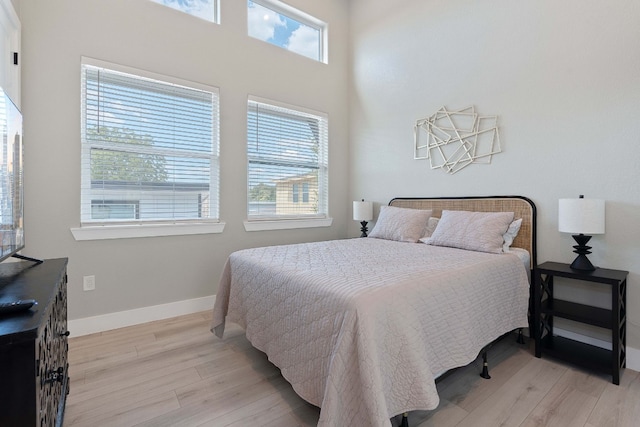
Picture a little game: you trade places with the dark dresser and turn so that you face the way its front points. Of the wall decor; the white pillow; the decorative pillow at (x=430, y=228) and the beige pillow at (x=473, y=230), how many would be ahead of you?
4

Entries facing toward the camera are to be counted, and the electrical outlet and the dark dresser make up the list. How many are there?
1

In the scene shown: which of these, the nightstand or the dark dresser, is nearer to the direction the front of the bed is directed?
the dark dresser

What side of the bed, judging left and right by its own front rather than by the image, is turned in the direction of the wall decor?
back

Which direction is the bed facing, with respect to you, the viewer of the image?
facing the viewer and to the left of the viewer

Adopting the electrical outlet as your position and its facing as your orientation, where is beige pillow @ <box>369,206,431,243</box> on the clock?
The beige pillow is roughly at 10 o'clock from the electrical outlet.

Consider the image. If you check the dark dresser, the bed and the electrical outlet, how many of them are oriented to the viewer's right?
1

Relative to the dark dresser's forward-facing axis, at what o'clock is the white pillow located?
The white pillow is roughly at 12 o'clock from the dark dresser.

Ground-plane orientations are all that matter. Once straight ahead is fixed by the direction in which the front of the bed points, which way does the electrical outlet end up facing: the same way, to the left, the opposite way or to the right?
to the left

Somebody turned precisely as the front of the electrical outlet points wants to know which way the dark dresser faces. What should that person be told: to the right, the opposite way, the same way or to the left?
to the left

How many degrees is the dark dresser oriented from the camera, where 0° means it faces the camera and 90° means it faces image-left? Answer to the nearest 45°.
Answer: approximately 270°

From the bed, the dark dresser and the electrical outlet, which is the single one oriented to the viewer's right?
the dark dresser

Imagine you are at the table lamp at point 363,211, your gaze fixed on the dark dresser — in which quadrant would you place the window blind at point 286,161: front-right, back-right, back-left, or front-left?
front-right

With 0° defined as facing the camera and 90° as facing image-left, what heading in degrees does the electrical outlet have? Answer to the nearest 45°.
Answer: approximately 0°

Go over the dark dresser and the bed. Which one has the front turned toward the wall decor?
the dark dresser

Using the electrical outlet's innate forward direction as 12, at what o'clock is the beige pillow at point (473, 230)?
The beige pillow is roughly at 10 o'clock from the electrical outlet.

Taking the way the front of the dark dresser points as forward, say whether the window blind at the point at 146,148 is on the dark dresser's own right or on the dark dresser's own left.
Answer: on the dark dresser's own left
